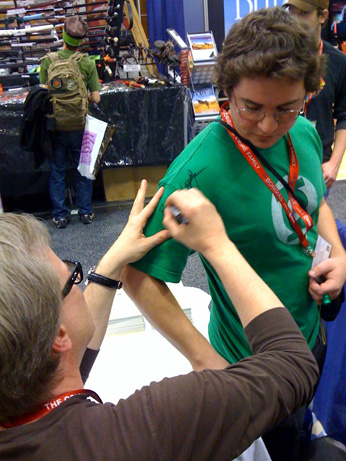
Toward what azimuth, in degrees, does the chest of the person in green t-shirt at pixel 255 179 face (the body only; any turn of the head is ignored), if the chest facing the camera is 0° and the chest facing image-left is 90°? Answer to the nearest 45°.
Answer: approximately 315°

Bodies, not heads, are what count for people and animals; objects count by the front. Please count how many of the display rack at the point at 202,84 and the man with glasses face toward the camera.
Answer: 1

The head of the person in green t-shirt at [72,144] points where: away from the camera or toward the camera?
away from the camera
